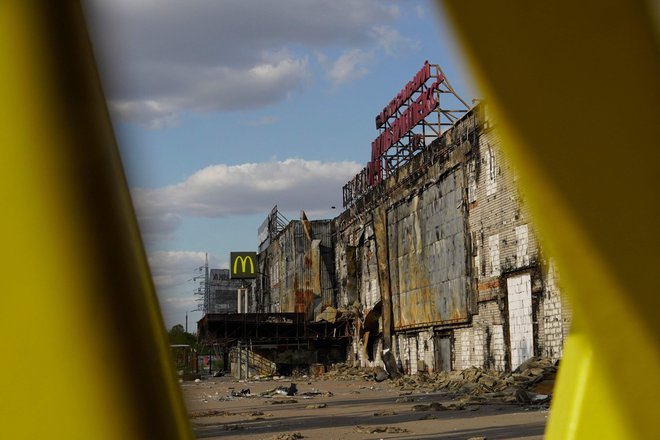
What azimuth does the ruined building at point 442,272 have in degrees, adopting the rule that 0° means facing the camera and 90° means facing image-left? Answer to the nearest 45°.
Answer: approximately 45°

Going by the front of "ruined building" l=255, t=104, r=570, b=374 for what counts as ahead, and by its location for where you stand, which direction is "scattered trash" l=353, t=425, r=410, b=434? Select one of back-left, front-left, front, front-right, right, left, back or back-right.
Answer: front-left

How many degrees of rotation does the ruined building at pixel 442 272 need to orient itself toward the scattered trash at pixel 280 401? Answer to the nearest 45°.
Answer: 0° — it already faces it

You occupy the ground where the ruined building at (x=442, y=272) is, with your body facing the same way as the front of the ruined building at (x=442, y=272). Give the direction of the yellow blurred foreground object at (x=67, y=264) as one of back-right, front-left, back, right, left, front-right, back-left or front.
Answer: front-left

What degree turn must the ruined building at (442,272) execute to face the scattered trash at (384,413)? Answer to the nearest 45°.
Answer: approximately 45° to its left
